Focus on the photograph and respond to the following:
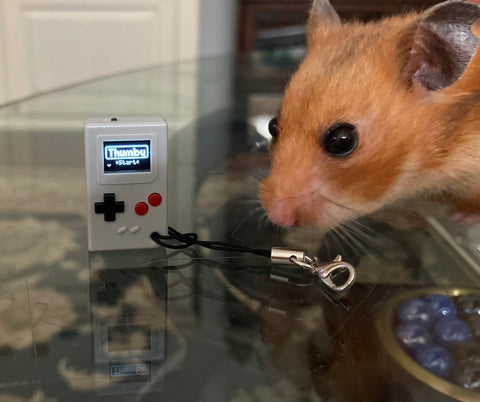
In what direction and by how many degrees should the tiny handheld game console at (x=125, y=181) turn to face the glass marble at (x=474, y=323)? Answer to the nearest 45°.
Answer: approximately 45° to its left

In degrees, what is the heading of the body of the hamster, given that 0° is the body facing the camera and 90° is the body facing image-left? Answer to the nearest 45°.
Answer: approximately 45°

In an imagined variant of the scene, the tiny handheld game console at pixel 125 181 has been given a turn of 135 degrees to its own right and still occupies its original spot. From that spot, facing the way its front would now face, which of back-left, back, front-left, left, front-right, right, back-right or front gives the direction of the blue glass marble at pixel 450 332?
back

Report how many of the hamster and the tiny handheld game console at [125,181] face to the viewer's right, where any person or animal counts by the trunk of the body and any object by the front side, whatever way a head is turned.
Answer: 0

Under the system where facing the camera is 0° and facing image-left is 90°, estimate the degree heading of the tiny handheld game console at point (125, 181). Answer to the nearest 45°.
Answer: approximately 0°
